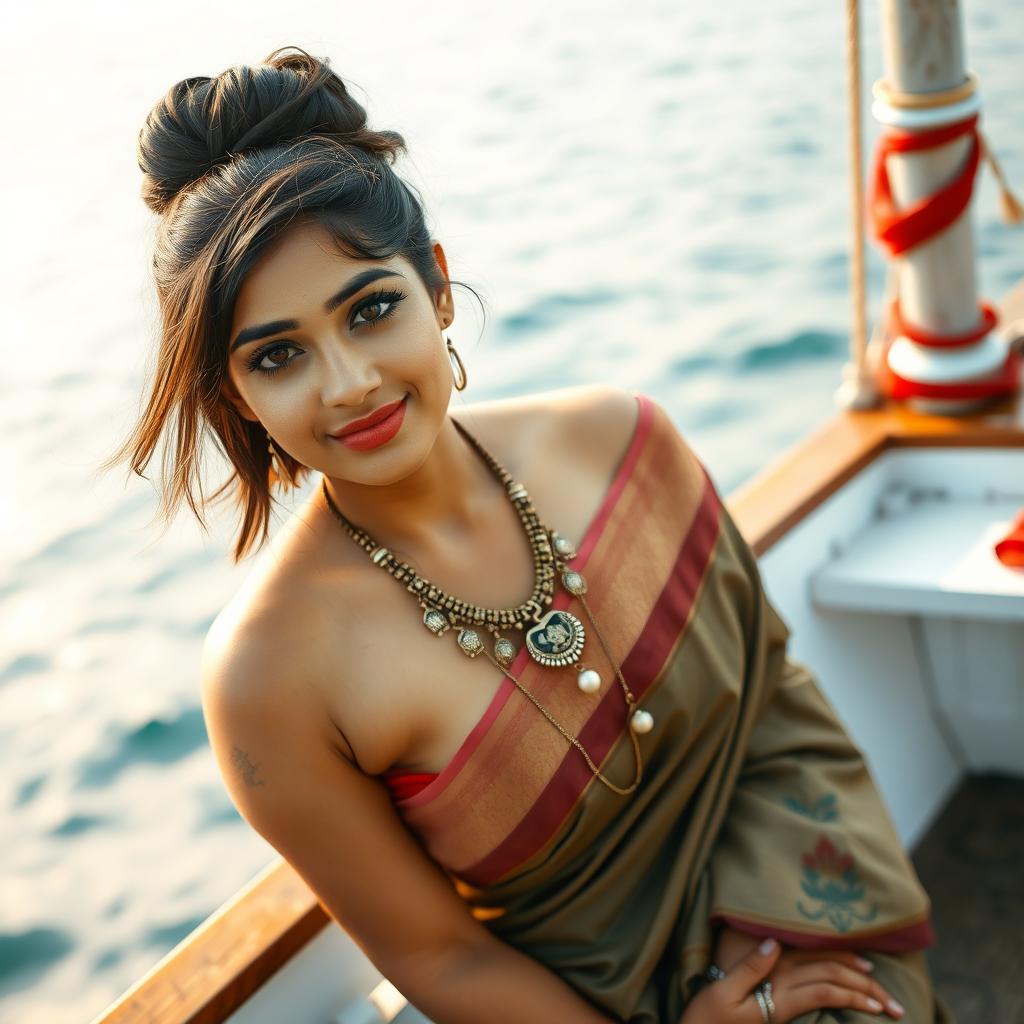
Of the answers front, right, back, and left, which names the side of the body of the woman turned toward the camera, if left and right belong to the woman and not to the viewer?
front

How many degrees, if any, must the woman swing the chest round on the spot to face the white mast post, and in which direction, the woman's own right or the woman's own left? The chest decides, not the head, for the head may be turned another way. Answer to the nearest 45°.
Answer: approximately 135° to the woman's own left
